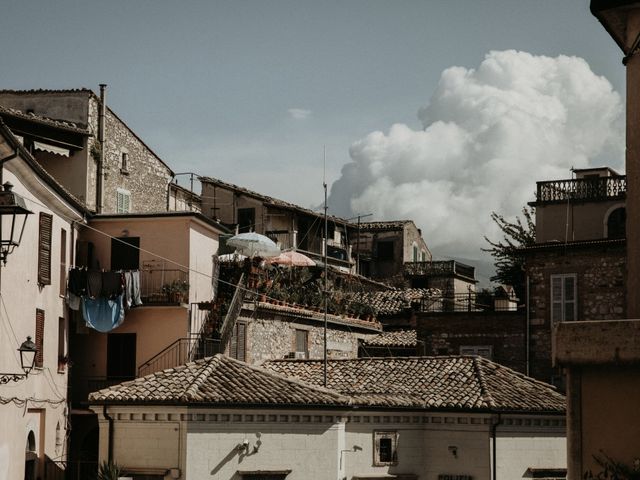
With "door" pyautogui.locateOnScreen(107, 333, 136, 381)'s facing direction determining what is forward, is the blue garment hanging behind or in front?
in front

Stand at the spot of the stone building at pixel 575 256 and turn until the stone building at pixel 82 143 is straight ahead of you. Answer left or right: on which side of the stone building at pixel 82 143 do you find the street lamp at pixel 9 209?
left

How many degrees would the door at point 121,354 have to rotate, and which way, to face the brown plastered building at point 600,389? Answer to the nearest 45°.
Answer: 0° — it already faces it

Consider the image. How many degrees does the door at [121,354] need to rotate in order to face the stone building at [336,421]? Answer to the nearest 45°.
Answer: approximately 45° to its left

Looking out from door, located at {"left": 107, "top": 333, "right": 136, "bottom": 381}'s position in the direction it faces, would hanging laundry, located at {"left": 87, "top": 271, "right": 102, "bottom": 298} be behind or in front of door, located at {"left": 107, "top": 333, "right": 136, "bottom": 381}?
in front

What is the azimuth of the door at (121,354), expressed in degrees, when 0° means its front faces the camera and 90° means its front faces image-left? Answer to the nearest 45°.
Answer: approximately 0°

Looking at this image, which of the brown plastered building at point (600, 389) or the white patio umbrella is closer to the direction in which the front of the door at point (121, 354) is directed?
the brown plastered building

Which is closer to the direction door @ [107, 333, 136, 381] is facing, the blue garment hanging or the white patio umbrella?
the blue garment hanging

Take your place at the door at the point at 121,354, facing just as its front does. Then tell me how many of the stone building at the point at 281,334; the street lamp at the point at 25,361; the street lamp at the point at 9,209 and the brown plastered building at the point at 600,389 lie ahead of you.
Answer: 3

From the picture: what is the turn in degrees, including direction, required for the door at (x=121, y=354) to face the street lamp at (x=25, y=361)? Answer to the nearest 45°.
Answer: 0° — it already faces it

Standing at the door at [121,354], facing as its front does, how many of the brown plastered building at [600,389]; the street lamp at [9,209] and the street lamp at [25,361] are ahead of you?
3

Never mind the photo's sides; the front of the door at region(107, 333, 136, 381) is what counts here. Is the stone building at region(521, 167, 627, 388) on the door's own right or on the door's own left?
on the door's own left

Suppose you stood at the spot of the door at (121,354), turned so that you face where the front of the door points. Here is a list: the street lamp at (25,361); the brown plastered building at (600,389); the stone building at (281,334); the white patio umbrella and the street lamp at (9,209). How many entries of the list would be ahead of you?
3
